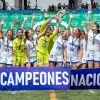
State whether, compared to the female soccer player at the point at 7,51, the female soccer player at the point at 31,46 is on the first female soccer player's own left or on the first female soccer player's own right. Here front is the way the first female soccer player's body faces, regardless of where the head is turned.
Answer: on the first female soccer player's own left

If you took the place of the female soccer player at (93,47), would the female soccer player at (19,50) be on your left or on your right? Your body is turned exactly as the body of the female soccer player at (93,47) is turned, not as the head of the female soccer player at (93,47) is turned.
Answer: on your right

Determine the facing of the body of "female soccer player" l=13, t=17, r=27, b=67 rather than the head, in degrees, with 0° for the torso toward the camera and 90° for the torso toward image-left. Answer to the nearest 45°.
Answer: approximately 0°

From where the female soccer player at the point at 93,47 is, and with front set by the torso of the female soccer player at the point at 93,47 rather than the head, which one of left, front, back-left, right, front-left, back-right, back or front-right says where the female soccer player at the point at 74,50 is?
right

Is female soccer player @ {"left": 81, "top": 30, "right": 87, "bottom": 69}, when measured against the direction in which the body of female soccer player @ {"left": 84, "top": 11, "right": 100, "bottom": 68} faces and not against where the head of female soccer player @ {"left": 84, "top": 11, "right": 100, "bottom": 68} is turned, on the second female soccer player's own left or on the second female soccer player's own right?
on the second female soccer player's own right

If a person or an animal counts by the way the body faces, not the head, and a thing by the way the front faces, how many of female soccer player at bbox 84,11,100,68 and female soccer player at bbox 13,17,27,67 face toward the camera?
2

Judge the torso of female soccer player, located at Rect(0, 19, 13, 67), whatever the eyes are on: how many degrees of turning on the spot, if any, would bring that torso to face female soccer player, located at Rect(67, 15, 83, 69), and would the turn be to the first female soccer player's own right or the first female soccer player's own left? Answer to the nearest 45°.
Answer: approximately 90° to the first female soccer player's own left

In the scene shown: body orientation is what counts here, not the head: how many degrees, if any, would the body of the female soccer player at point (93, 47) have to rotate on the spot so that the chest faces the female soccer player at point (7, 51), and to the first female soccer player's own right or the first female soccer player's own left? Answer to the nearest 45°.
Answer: approximately 90° to the first female soccer player's own right
